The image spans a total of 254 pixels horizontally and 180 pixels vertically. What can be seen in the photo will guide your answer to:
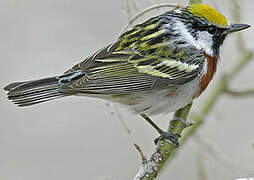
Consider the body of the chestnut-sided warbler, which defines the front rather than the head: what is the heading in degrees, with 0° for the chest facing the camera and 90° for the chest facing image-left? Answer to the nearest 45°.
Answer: approximately 270°
